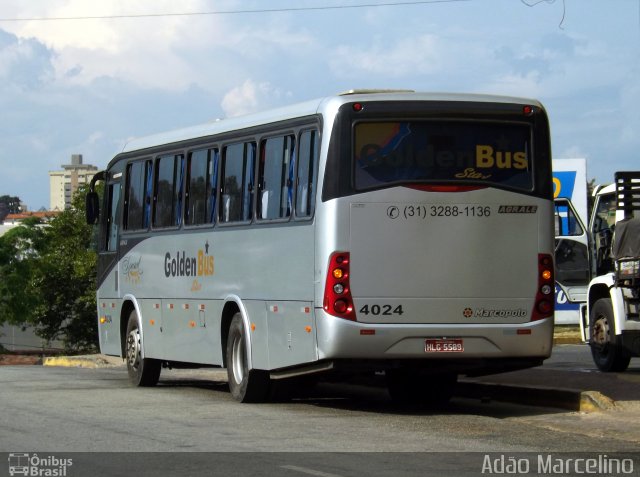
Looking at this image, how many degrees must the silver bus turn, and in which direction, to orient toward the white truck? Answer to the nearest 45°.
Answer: approximately 90° to its right

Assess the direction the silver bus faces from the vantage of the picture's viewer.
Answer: facing away from the viewer and to the left of the viewer
